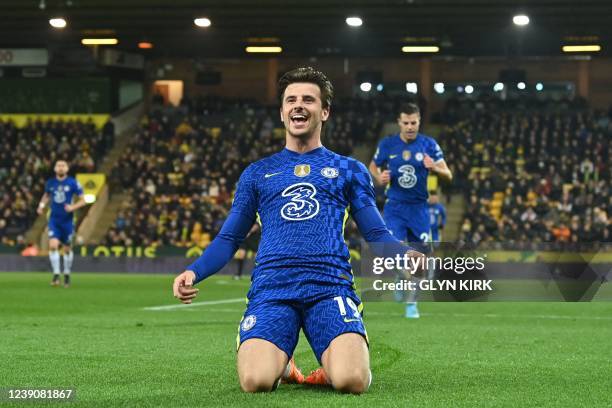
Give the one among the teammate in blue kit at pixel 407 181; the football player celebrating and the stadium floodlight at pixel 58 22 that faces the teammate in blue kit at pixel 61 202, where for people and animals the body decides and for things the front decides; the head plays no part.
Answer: the stadium floodlight

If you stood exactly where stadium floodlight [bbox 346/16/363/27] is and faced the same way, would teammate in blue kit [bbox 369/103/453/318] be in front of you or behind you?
in front

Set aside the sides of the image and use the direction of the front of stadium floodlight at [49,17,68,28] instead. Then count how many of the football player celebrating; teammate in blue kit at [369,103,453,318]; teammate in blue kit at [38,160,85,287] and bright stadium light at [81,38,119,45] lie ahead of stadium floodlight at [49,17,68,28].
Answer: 3

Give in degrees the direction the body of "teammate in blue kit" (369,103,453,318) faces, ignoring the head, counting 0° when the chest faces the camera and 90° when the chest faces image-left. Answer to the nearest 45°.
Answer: approximately 0°

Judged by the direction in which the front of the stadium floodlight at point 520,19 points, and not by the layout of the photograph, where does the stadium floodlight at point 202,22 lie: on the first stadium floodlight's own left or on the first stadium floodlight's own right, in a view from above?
on the first stadium floodlight's own right

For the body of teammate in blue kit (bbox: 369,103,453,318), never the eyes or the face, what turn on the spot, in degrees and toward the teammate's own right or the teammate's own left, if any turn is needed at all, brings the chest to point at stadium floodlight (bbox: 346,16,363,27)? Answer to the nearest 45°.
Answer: approximately 180°

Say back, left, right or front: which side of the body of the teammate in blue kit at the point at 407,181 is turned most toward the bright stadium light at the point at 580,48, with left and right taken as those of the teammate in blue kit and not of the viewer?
back

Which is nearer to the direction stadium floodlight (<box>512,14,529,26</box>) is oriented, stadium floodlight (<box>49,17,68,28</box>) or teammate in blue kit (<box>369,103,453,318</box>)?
the teammate in blue kit
